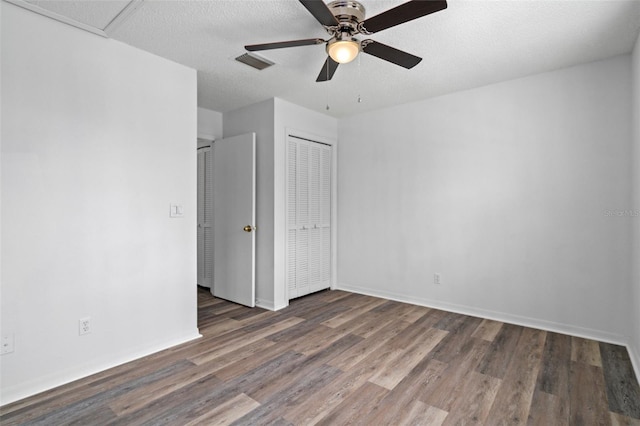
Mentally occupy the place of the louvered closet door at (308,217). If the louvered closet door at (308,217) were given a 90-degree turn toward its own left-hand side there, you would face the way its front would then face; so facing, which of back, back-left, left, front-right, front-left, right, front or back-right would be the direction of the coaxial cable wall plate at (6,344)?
back

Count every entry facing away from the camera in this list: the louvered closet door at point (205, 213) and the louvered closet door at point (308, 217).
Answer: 0

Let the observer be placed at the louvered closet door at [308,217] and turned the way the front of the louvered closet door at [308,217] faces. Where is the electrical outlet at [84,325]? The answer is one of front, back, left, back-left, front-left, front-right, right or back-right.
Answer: right

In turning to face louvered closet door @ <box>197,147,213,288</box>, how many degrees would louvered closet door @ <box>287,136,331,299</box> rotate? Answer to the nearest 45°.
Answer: approximately 135° to its right

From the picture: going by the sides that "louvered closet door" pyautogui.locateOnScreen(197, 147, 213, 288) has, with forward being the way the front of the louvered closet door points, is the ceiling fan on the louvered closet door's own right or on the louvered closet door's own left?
on the louvered closet door's own left

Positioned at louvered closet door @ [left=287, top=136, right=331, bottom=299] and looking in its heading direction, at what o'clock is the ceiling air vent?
The ceiling air vent is roughly at 2 o'clock from the louvered closet door.

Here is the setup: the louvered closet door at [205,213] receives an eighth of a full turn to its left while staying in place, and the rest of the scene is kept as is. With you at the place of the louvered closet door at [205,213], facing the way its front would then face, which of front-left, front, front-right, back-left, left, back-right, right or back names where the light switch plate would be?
front

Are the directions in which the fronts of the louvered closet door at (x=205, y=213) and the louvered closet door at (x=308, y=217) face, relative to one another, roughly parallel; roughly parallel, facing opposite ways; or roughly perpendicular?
roughly perpendicular
